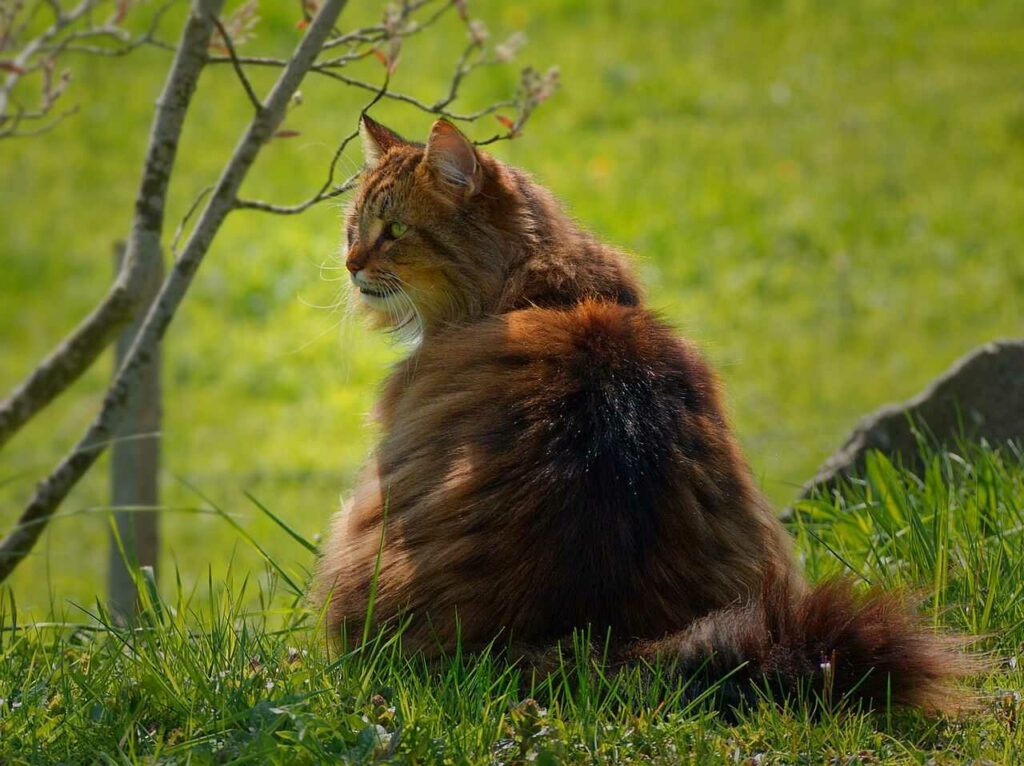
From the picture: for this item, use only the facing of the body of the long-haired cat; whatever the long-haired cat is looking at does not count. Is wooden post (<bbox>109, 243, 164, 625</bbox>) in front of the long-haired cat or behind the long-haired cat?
in front

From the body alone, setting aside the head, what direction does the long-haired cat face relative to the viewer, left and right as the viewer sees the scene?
facing away from the viewer and to the left of the viewer

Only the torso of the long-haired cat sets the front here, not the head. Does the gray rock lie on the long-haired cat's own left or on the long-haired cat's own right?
on the long-haired cat's own right

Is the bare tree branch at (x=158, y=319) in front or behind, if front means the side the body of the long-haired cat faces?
in front
